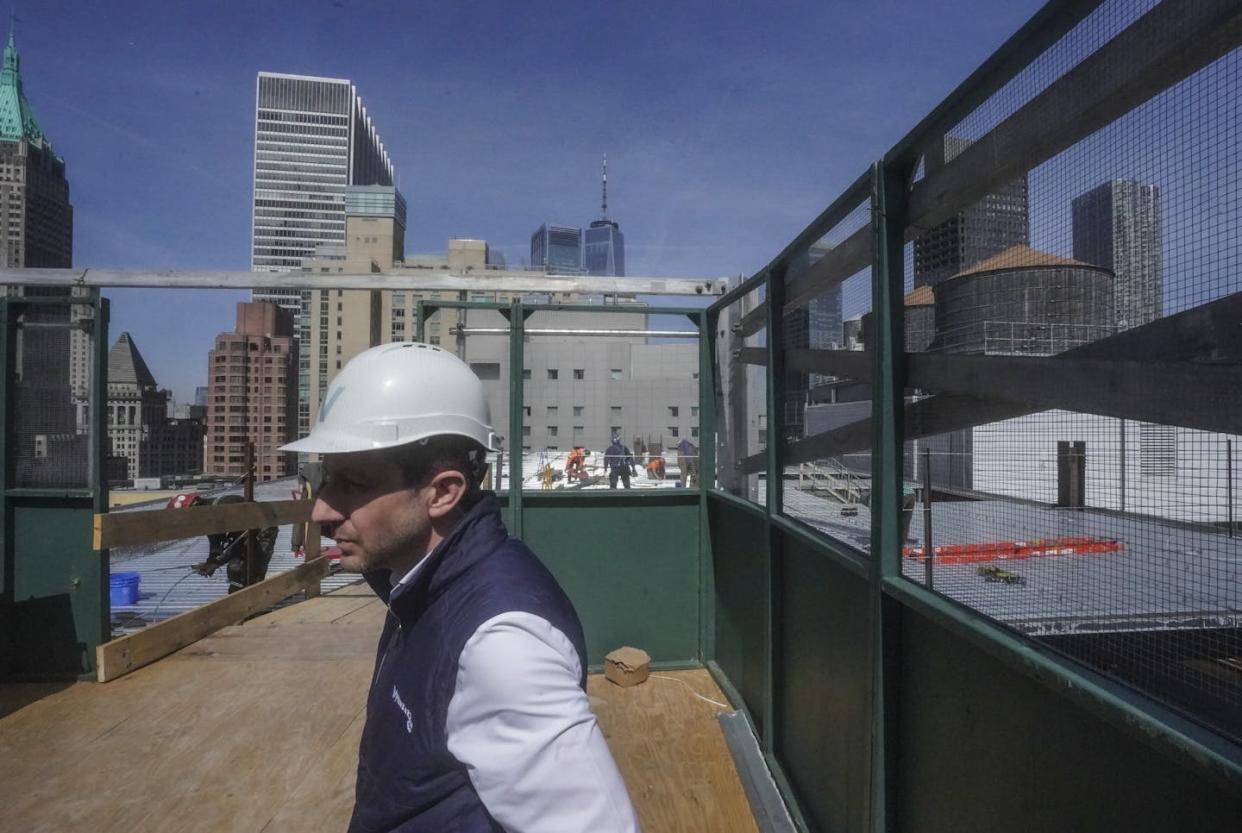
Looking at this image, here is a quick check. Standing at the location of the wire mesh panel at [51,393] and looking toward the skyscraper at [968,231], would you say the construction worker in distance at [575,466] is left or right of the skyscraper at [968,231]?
left

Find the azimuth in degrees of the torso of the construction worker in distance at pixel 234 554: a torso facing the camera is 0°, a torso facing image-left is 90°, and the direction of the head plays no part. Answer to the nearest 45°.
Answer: approximately 90°

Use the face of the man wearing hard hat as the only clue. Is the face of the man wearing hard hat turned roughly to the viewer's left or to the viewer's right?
to the viewer's left

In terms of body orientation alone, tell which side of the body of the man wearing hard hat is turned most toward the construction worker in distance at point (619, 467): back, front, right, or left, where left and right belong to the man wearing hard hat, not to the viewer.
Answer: right

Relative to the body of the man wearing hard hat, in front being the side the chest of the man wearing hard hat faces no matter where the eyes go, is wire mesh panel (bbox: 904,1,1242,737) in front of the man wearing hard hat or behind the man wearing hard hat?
behind

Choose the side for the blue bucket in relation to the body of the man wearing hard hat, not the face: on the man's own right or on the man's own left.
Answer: on the man's own right

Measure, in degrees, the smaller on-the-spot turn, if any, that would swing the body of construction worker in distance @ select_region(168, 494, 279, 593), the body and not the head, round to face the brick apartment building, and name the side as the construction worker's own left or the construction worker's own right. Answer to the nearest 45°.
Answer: approximately 90° to the construction worker's own right

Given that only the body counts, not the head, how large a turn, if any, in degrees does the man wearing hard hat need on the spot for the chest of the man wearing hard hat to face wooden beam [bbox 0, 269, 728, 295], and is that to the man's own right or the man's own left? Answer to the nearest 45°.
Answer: approximately 90° to the man's own right

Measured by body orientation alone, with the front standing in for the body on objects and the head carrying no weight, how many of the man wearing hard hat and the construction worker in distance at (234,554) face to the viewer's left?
2

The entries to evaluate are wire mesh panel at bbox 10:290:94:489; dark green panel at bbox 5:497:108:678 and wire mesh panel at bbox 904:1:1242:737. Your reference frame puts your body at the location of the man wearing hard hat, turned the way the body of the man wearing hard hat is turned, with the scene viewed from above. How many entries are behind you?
1

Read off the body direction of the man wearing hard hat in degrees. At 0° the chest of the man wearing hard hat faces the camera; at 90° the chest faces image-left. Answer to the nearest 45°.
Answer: approximately 90°
